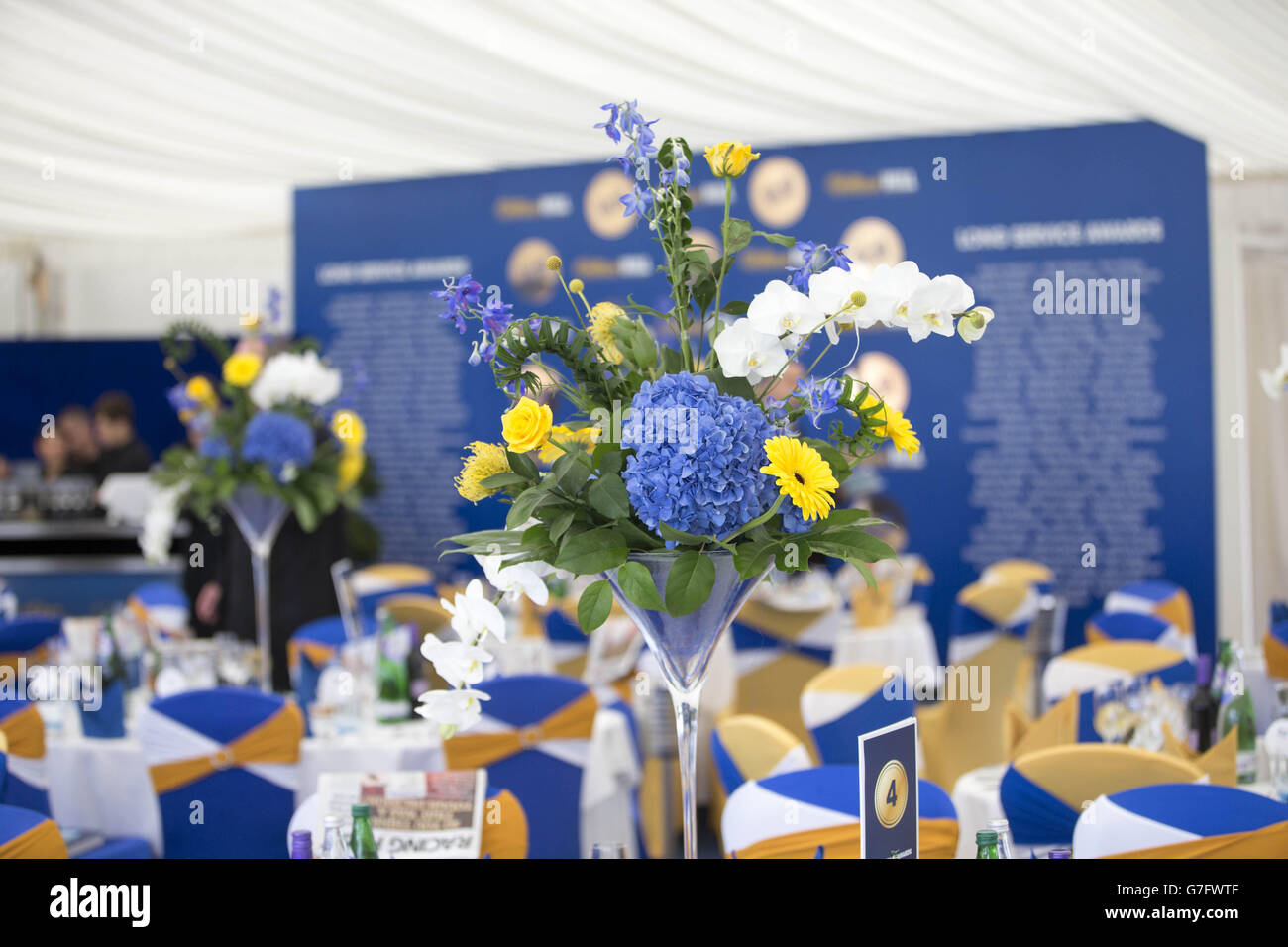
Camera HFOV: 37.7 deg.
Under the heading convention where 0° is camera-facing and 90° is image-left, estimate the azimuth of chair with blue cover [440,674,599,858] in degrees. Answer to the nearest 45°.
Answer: approximately 180°

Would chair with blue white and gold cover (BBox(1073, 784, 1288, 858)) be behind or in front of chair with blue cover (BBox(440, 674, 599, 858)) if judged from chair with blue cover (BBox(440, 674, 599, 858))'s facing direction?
behind

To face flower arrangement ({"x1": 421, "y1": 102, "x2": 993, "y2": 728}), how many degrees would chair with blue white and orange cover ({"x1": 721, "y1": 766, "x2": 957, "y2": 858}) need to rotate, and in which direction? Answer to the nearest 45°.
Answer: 0° — it already faces it

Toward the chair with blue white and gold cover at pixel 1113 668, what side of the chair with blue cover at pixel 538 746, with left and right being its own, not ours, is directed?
right

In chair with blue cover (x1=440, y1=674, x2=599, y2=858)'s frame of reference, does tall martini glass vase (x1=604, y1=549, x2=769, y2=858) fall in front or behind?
behind
